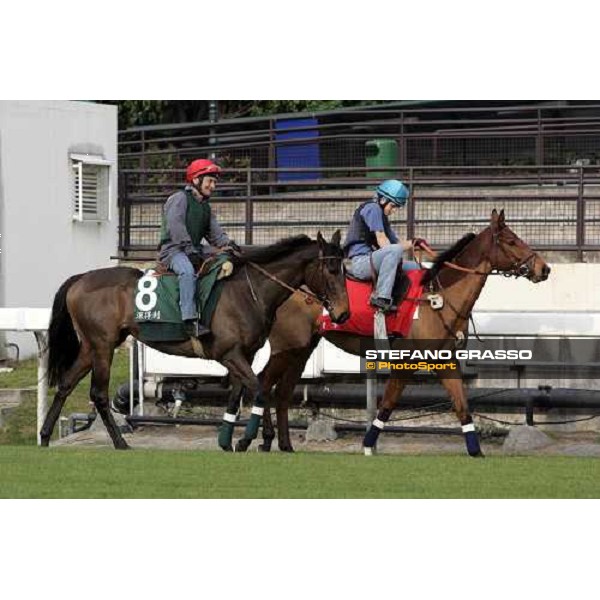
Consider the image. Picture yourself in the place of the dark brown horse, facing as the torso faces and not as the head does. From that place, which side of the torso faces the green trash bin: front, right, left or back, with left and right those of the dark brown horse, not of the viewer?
left

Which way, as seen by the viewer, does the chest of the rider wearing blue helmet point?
to the viewer's right

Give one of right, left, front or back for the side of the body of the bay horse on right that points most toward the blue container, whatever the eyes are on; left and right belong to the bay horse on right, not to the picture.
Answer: left

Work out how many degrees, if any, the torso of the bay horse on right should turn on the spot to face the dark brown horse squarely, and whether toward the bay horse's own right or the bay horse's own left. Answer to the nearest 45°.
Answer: approximately 180°

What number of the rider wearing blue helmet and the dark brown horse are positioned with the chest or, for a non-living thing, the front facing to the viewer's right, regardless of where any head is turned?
2

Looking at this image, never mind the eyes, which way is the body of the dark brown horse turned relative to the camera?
to the viewer's right

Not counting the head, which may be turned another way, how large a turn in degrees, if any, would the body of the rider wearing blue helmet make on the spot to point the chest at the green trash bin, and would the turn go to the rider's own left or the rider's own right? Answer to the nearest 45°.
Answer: approximately 90° to the rider's own left

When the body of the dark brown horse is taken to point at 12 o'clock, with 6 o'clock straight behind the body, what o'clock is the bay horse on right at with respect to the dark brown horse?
The bay horse on right is roughly at 12 o'clock from the dark brown horse.

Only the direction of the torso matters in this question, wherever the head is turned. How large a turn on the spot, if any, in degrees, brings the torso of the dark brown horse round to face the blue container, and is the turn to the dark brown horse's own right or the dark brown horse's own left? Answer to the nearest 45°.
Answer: approximately 90° to the dark brown horse's own left

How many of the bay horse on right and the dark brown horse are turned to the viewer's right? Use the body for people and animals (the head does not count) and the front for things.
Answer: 2

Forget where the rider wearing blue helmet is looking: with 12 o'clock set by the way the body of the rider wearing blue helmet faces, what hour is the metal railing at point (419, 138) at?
The metal railing is roughly at 9 o'clock from the rider wearing blue helmet.

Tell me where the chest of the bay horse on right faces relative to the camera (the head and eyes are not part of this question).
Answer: to the viewer's right
